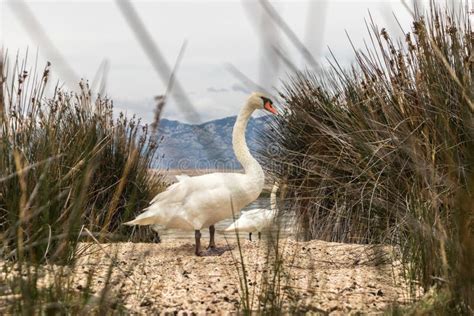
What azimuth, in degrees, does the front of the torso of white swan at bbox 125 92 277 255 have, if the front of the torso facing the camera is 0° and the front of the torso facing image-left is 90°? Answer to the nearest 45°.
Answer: approximately 270°
